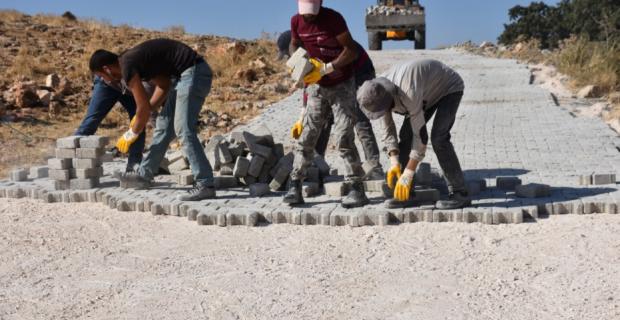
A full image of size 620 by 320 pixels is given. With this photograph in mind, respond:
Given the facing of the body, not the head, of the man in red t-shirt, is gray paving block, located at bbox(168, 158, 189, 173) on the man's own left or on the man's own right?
on the man's own right

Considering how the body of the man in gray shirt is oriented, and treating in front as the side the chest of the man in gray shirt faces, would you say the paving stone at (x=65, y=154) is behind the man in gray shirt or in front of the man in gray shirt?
in front

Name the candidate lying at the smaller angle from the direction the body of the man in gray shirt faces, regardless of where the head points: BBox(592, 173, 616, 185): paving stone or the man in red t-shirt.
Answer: the man in red t-shirt

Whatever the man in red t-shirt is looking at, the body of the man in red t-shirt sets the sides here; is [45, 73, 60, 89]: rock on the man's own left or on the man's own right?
on the man's own right

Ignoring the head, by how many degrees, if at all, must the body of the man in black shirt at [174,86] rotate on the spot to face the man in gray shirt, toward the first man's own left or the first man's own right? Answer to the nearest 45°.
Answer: approximately 135° to the first man's own left

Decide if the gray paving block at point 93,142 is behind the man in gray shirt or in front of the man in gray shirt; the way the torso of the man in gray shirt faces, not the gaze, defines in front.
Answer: in front

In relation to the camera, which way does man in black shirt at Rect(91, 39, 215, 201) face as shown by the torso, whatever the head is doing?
to the viewer's left

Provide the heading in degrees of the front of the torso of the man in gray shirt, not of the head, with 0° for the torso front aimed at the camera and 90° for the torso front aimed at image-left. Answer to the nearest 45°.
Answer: approximately 90°

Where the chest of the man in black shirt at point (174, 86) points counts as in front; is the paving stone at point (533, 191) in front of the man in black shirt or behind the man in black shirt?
behind

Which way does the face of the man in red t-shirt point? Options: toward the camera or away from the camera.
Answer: toward the camera

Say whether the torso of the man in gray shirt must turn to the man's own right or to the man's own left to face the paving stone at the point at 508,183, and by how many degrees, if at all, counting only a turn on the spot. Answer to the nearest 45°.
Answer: approximately 135° to the man's own right
